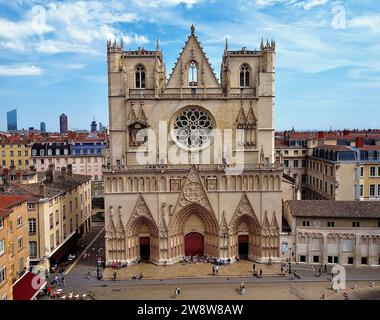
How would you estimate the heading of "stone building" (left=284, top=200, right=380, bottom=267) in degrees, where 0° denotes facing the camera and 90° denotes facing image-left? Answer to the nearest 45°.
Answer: approximately 0°
